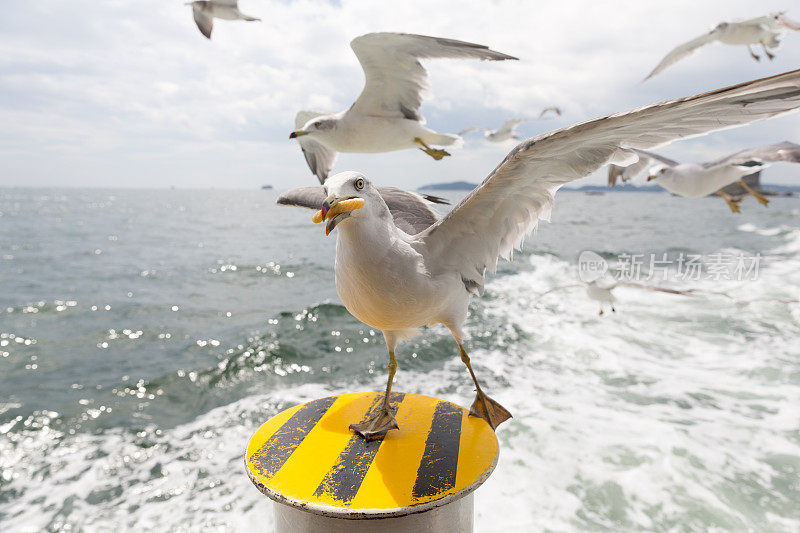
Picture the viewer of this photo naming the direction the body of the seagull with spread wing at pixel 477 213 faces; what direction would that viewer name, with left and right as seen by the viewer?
facing the viewer and to the left of the viewer

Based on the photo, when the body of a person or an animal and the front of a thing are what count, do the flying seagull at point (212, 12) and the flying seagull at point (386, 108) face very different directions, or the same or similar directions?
same or similar directions

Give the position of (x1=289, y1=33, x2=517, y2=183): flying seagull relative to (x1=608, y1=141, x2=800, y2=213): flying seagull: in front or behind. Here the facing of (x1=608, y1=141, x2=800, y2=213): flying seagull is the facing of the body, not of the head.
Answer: in front

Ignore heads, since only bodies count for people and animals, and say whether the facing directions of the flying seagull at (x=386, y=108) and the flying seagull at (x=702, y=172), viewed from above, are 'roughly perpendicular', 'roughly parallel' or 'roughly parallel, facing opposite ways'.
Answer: roughly parallel

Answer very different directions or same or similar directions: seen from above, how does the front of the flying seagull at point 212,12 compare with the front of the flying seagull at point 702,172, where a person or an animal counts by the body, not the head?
same or similar directions

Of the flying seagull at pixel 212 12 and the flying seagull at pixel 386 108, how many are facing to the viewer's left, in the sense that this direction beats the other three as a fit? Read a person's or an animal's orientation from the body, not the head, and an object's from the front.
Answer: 2

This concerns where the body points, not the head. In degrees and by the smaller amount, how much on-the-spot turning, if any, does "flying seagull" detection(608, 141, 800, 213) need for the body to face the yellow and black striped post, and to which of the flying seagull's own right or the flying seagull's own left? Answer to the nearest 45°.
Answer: approximately 45° to the flying seagull's own left

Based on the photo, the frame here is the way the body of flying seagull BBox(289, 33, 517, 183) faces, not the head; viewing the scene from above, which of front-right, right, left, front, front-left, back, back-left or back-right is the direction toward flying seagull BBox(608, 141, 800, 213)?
back-right

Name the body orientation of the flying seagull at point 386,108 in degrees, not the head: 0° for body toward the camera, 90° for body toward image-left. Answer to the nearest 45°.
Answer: approximately 90°

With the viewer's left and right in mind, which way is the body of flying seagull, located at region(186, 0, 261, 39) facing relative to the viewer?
facing to the left of the viewer

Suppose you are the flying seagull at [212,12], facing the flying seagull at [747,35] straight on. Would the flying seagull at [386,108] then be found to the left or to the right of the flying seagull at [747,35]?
right
